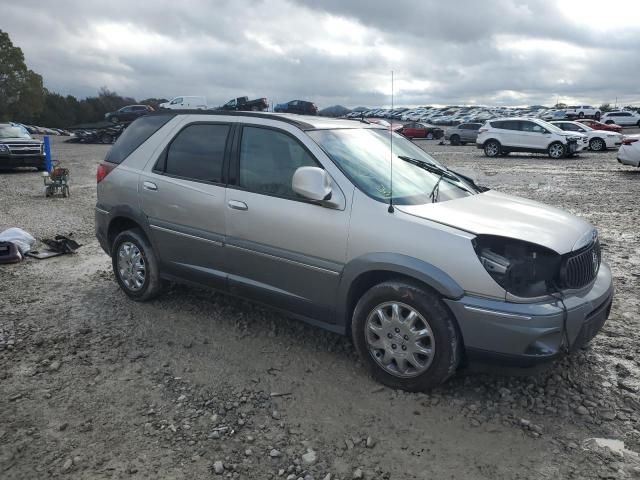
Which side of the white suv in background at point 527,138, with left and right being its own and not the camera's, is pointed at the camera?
right

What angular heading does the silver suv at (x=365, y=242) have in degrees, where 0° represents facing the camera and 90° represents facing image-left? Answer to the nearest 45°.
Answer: approximately 315°

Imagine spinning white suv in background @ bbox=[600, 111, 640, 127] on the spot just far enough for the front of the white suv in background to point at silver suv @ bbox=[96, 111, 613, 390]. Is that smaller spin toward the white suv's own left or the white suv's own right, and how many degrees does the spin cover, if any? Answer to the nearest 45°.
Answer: approximately 90° to the white suv's own right

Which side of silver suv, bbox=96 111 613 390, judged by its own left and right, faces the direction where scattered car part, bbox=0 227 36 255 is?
back

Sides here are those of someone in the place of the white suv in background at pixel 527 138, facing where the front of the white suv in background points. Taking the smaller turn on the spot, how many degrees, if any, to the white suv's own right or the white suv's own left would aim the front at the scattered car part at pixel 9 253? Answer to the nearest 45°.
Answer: approximately 90° to the white suv's own right

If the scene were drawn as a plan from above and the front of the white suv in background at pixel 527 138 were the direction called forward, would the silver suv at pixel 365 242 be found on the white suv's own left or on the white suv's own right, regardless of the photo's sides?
on the white suv's own right
